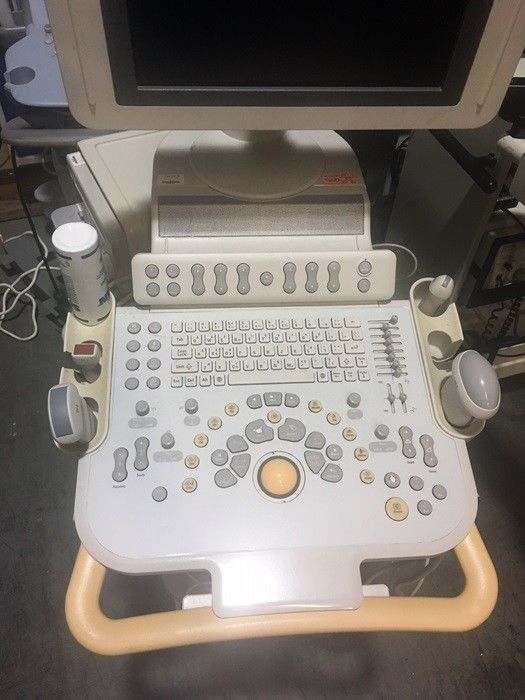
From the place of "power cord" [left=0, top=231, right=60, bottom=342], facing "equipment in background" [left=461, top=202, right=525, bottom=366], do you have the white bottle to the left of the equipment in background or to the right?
right

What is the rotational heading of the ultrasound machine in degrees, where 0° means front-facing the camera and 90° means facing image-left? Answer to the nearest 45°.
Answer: approximately 0°

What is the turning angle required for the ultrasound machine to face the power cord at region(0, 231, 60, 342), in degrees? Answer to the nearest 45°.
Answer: approximately 135° to its right

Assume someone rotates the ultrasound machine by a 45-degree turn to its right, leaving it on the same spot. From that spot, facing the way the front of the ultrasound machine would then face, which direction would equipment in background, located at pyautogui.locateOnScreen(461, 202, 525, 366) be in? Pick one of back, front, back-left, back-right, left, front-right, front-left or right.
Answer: back

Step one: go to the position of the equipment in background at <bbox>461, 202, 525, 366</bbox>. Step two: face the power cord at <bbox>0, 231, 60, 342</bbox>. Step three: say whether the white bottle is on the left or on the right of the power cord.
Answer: left
